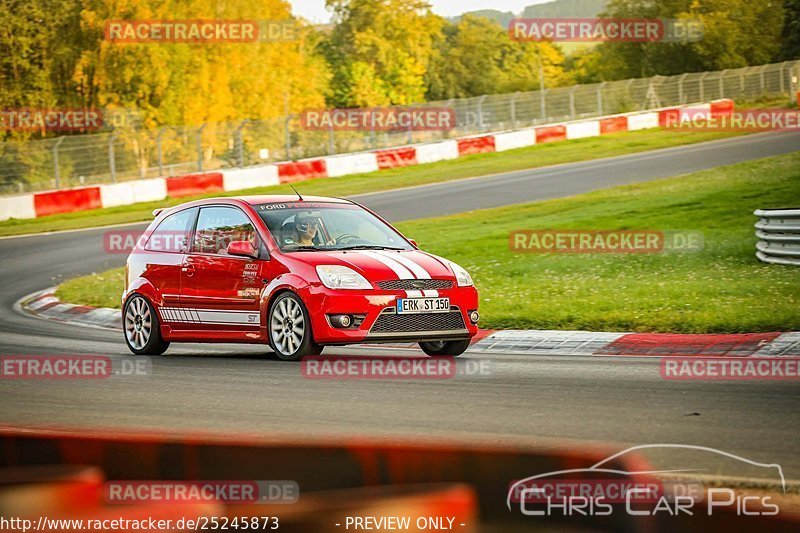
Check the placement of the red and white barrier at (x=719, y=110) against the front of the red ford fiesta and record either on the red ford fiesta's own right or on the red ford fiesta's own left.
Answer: on the red ford fiesta's own left

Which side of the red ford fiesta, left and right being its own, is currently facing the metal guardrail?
left

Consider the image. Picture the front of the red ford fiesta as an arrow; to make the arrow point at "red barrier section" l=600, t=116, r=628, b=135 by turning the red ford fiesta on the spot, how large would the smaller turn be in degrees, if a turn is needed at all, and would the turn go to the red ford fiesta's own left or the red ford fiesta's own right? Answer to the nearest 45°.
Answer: approximately 135° to the red ford fiesta's own left

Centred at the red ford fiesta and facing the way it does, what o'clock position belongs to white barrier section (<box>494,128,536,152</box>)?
The white barrier section is roughly at 8 o'clock from the red ford fiesta.

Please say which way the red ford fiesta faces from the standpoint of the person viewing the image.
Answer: facing the viewer and to the right of the viewer

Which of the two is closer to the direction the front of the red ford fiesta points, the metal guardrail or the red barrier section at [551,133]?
the metal guardrail

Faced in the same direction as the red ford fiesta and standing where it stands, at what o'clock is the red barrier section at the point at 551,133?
The red barrier section is roughly at 8 o'clock from the red ford fiesta.

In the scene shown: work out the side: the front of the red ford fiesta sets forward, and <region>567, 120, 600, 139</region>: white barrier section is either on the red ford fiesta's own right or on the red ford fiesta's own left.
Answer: on the red ford fiesta's own left

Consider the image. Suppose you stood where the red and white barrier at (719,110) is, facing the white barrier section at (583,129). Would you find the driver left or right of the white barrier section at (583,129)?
left

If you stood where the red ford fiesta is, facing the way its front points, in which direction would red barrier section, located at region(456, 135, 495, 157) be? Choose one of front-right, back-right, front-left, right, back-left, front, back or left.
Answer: back-left

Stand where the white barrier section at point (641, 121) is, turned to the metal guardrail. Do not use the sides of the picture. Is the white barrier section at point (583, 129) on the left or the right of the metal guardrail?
right
